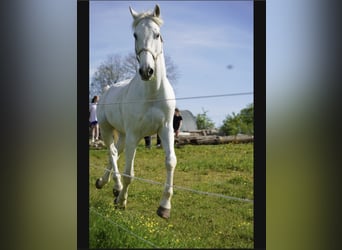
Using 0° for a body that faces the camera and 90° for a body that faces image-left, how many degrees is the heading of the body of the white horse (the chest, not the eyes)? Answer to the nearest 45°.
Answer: approximately 315°
